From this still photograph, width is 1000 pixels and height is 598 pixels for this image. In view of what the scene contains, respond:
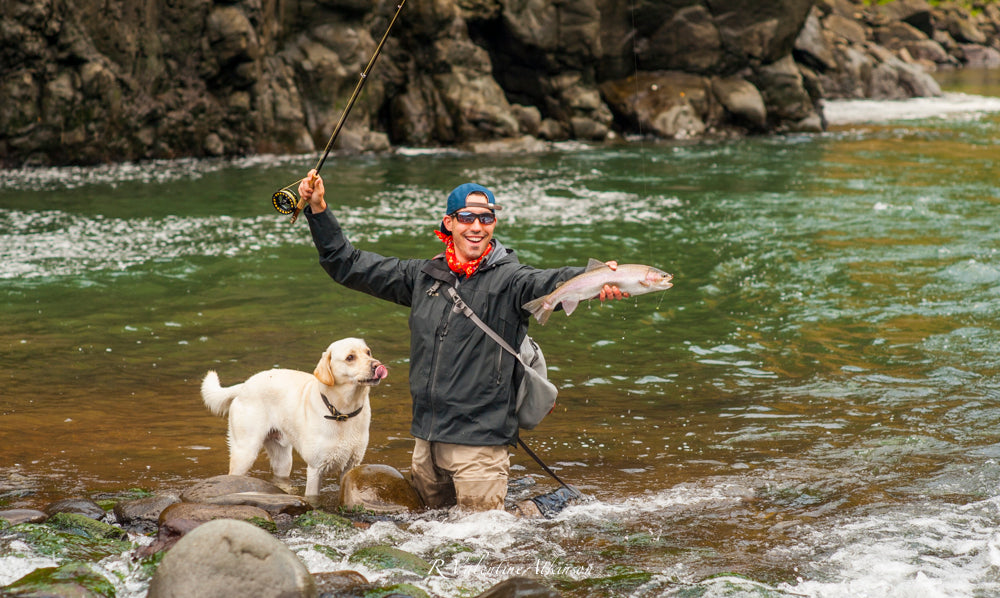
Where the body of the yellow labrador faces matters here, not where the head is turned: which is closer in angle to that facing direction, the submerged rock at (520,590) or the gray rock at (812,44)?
the submerged rock

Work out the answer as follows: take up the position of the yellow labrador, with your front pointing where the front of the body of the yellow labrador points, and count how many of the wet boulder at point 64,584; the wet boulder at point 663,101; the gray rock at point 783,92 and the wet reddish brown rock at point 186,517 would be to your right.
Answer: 2

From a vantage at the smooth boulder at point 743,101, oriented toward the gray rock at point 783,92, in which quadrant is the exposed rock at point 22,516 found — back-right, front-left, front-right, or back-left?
back-right

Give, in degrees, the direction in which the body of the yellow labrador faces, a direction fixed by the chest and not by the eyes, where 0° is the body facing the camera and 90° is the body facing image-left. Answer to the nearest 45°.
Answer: approximately 315°

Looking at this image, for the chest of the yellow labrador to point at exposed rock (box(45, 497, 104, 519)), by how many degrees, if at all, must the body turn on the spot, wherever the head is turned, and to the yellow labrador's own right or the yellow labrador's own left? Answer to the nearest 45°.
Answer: approximately 135° to the yellow labrador's own right

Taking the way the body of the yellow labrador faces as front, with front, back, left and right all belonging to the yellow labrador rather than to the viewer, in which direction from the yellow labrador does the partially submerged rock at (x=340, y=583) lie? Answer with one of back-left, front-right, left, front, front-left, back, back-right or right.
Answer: front-right

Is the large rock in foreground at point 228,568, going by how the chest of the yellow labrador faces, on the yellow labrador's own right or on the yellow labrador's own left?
on the yellow labrador's own right

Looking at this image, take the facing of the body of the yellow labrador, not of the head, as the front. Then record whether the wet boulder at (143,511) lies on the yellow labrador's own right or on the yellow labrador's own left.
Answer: on the yellow labrador's own right

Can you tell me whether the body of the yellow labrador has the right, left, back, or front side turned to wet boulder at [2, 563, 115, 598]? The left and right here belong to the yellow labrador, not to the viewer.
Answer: right

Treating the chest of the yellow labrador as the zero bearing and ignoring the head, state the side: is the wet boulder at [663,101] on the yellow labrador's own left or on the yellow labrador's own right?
on the yellow labrador's own left

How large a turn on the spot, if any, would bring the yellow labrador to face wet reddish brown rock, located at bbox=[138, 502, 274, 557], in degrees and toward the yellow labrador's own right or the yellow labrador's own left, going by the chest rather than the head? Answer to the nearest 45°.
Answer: approximately 90° to the yellow labrador's own right
